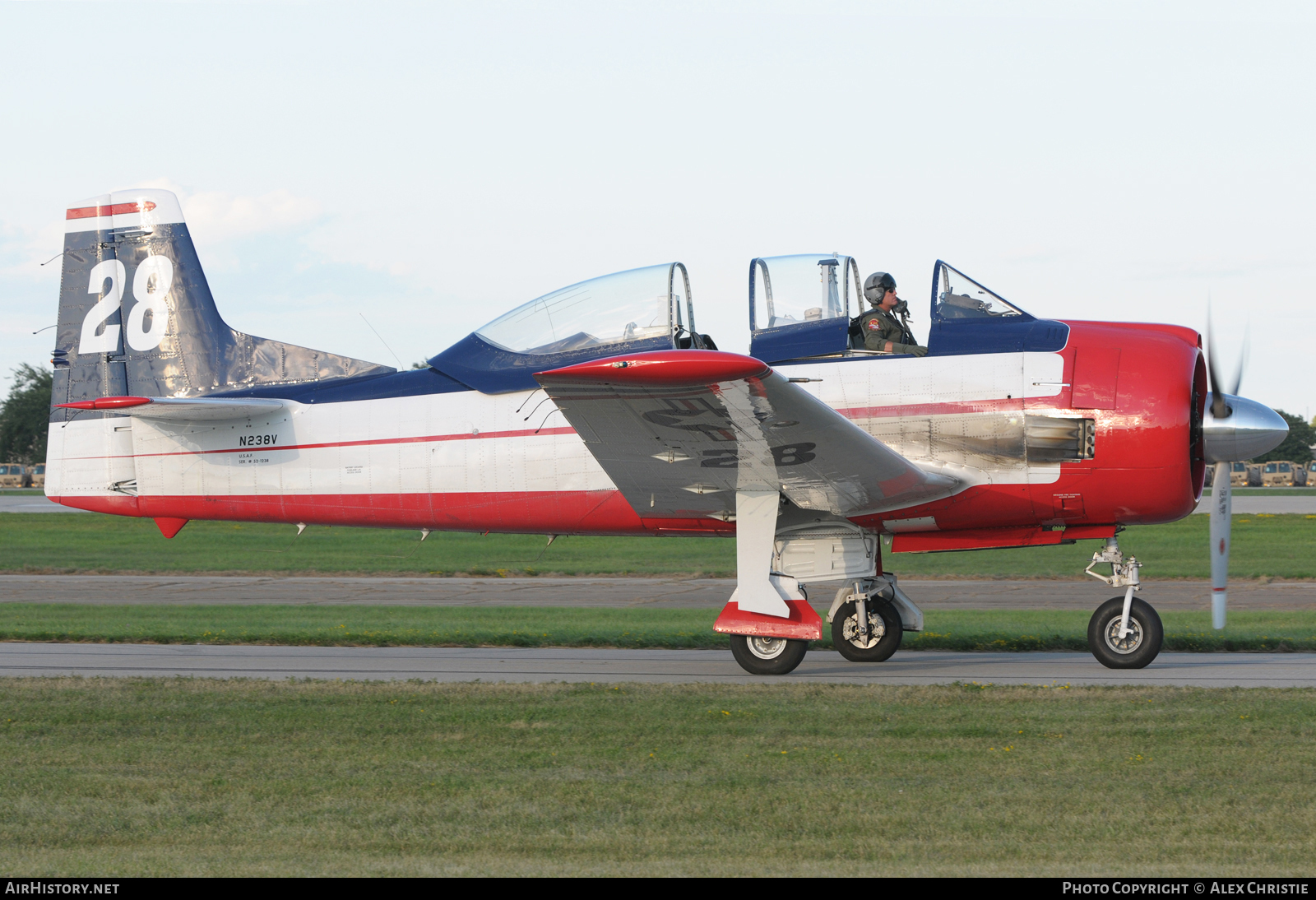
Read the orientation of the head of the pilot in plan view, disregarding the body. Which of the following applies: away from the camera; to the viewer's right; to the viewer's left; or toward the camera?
to the viewer's right

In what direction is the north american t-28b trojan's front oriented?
to the viewer's right

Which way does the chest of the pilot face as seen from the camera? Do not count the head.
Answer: to the viewer's right
